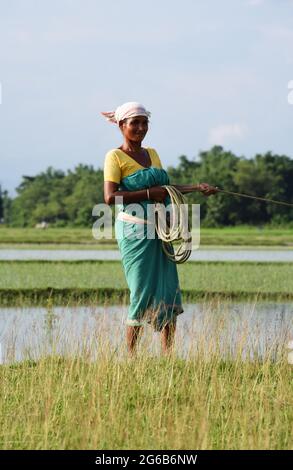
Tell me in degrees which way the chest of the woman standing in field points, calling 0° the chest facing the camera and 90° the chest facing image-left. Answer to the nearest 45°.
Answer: approximately 315°

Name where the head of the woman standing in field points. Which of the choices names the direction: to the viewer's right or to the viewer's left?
to the viewer's right
